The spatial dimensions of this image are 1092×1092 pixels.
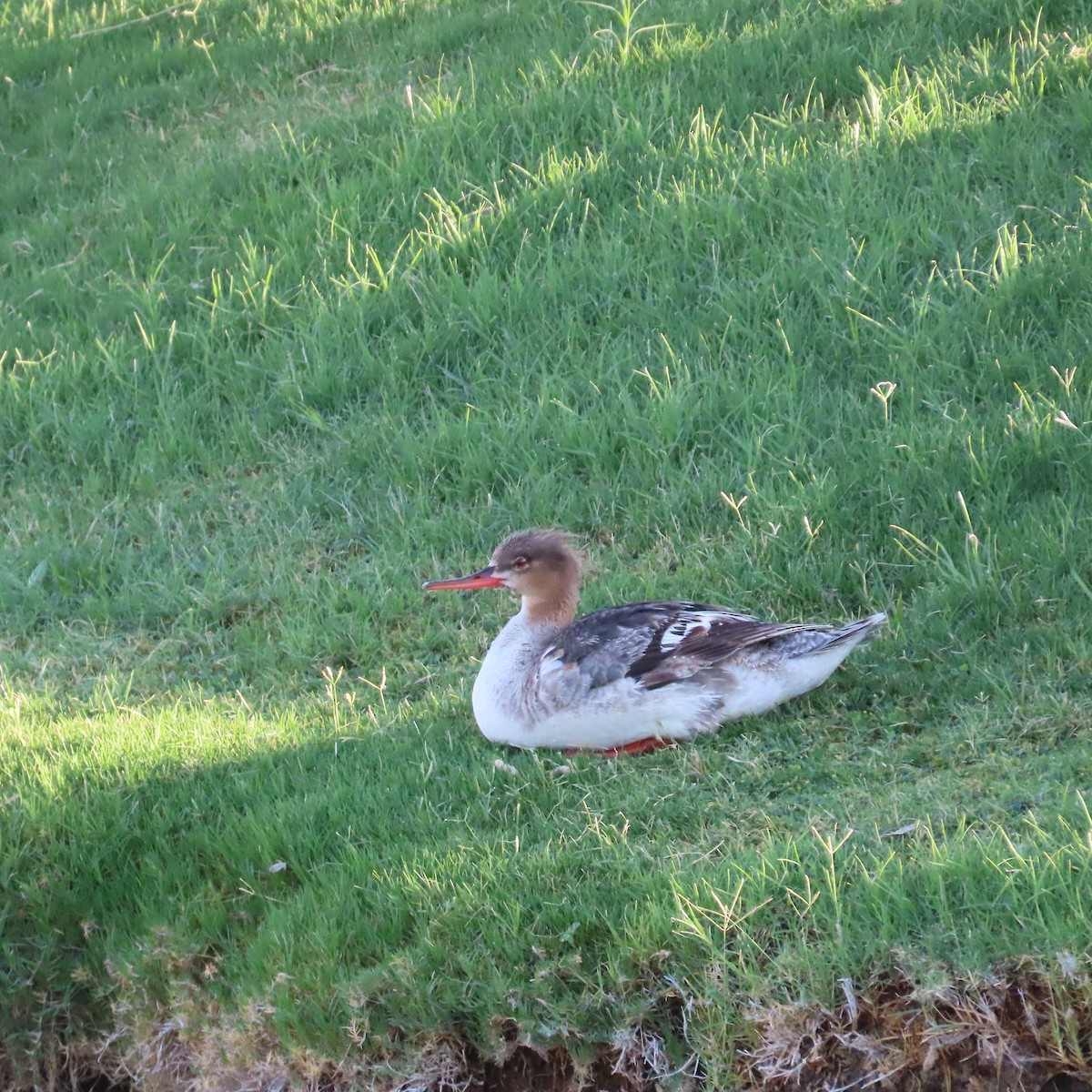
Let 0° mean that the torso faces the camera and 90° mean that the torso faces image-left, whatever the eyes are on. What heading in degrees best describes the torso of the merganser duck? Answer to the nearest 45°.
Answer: approximately 90°
